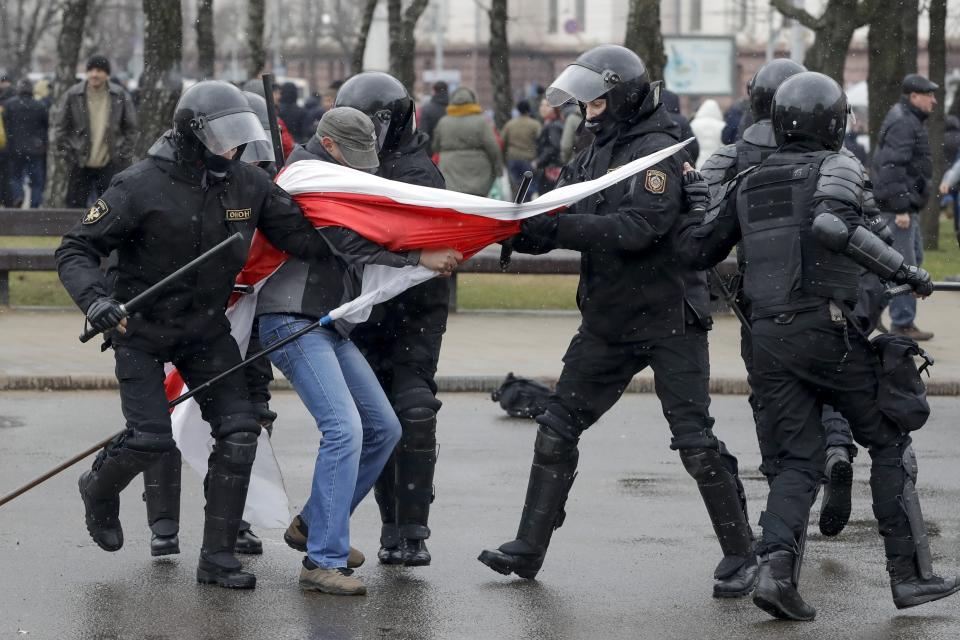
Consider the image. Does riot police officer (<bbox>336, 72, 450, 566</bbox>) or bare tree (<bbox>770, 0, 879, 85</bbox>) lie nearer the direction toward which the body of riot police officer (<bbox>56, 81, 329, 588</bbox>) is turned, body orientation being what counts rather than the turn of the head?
the riot police officer

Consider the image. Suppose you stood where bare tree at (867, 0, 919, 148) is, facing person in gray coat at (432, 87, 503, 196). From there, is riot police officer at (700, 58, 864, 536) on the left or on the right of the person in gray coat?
left

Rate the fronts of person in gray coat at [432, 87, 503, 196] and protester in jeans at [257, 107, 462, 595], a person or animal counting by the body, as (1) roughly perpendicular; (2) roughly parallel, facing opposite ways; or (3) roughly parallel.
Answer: roughly perpendicular

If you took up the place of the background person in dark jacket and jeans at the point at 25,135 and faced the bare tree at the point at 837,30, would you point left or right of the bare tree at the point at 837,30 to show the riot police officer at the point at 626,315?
right

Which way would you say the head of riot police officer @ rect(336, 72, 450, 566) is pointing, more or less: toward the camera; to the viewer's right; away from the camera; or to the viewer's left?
to the viewer's right

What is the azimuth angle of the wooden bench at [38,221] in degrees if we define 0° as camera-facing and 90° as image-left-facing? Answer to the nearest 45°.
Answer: approximately 0°

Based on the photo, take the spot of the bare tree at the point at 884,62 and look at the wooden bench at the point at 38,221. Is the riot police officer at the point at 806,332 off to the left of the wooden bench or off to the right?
left

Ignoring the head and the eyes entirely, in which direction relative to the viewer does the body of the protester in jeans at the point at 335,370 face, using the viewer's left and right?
facing to the right of the viewer

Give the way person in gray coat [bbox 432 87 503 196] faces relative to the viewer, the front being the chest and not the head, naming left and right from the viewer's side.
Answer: facing away from the viewer

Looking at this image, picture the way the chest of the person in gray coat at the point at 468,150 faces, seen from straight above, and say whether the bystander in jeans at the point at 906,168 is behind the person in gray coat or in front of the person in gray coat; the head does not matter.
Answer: behind

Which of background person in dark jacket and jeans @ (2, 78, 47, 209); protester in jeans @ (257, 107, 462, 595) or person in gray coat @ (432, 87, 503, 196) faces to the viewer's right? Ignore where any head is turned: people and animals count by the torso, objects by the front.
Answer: protester in jeans @ (257, 107, 462, 595)

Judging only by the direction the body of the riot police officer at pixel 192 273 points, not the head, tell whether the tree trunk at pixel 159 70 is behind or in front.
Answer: behind

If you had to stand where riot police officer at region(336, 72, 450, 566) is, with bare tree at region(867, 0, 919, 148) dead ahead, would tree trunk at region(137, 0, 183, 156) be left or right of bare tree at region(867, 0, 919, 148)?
left
